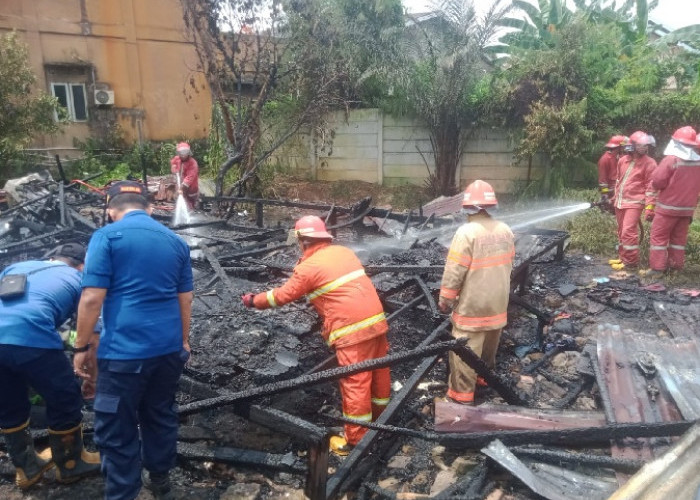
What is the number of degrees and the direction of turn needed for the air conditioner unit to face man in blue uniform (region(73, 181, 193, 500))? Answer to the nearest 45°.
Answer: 0° — it already faces them

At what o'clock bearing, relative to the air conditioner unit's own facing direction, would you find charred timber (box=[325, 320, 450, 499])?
The charred timber is roughly at 12 o'clock from the air conditioner unit.

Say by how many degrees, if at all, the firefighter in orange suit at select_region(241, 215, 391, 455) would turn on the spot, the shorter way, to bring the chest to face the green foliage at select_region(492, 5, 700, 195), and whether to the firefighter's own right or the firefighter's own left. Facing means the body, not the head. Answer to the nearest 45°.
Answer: approximately 90° to the firefighter's own right

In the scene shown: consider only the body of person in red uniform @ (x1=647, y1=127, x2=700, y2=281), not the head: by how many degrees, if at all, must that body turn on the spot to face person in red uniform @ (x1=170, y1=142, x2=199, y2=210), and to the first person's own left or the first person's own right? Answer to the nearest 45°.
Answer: approximately 45° to the first person's own left

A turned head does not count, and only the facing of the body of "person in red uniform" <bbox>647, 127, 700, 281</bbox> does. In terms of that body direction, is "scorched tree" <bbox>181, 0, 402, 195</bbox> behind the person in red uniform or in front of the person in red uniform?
in front

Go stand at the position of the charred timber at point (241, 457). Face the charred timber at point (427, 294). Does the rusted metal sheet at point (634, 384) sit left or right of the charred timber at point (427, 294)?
right

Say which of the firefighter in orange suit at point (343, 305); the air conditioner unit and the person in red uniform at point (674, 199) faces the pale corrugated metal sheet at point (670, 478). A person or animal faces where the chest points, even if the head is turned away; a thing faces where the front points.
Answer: the air conditioner unit

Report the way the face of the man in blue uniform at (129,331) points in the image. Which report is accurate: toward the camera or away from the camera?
away from the camera

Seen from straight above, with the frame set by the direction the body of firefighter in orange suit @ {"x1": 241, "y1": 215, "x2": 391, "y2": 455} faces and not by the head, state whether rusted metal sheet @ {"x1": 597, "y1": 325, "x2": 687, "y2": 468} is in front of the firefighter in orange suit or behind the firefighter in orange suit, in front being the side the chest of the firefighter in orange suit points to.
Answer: behind

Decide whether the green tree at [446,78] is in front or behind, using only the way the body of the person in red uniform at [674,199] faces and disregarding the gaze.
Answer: in front

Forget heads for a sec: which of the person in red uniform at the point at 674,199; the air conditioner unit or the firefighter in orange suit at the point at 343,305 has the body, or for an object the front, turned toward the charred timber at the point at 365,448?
the air conditioner unit

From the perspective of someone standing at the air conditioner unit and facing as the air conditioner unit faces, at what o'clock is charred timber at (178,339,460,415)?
The charred timber is roughly at 12 o'clock from the air conditioner unit.

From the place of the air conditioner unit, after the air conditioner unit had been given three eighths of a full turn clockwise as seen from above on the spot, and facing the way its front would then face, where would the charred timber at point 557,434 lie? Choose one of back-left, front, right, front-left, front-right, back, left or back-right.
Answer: back-left
